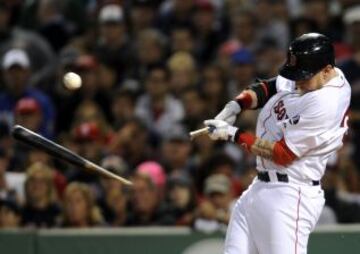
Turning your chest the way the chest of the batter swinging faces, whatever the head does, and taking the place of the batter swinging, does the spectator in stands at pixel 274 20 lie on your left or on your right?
on your right

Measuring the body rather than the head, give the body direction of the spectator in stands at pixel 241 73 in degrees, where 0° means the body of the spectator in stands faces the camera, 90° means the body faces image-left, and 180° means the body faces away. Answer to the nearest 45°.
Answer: approximately 0°

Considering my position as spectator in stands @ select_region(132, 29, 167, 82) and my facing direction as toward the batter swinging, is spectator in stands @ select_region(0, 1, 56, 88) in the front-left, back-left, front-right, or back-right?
back-right

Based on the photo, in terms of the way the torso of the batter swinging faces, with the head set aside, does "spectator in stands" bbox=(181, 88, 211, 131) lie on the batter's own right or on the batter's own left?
on the batter's own right

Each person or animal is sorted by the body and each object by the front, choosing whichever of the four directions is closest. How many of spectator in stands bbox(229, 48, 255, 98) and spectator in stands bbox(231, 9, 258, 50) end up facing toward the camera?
2

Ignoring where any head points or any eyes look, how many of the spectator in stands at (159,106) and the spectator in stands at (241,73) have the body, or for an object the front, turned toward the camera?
2

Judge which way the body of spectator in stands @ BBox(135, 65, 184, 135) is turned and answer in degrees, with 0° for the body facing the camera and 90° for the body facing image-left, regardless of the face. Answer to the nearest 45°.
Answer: approximately 0°
